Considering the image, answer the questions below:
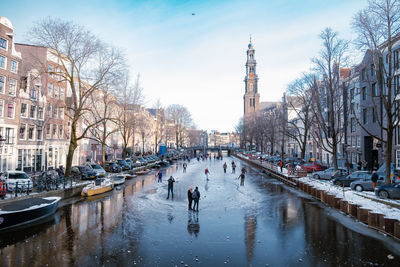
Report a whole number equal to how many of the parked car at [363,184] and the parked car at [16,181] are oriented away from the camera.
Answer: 0

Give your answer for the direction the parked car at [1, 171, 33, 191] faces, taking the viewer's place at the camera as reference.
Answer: facing the viewer and to the right of the viewer

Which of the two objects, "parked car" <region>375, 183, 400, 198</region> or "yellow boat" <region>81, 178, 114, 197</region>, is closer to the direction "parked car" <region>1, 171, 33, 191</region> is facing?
the parked car

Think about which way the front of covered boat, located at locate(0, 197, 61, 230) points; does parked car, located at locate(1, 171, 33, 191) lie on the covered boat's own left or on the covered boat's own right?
on the covered boat's own left

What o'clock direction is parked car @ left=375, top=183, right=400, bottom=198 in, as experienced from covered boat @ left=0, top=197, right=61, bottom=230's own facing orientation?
The parked car is roughly at 2 o'clock from the covered boat.

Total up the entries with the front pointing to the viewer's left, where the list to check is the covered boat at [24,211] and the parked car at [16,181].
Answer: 0

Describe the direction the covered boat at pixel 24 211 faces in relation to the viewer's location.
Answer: facing away from the viewer and to the right of the viewer

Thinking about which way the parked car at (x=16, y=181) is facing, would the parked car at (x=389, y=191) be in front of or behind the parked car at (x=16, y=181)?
in front

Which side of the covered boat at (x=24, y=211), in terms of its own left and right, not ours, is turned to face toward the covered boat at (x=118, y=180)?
front

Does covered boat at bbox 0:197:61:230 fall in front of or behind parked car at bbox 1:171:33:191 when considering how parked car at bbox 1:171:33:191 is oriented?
in front

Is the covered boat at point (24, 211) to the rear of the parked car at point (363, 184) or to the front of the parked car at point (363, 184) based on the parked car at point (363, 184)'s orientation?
to the front
